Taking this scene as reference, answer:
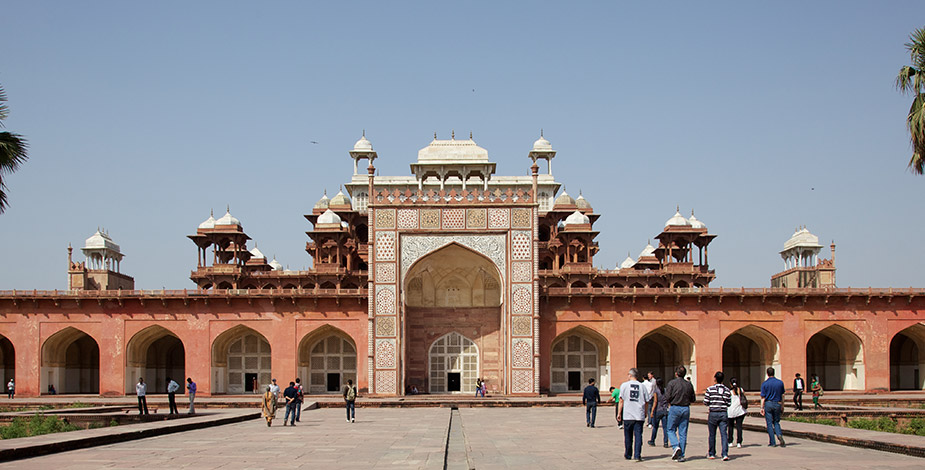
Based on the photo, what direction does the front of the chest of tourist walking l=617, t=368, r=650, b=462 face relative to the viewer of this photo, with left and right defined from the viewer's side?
facing away from the viewer

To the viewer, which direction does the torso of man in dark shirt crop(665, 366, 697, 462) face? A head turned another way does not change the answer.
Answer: away from the camera

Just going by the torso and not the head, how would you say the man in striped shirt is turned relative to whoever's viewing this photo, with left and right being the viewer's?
facing away from the viewer

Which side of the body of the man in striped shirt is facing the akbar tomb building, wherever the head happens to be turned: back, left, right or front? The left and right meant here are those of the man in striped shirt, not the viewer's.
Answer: front

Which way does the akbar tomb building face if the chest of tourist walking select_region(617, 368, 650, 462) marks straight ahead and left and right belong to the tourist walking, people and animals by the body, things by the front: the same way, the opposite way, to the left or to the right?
the opposite way

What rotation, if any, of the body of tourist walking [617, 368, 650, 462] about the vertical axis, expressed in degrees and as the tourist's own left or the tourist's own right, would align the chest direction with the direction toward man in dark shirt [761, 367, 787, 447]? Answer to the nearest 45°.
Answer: approximately 45° to the tourist's own right
